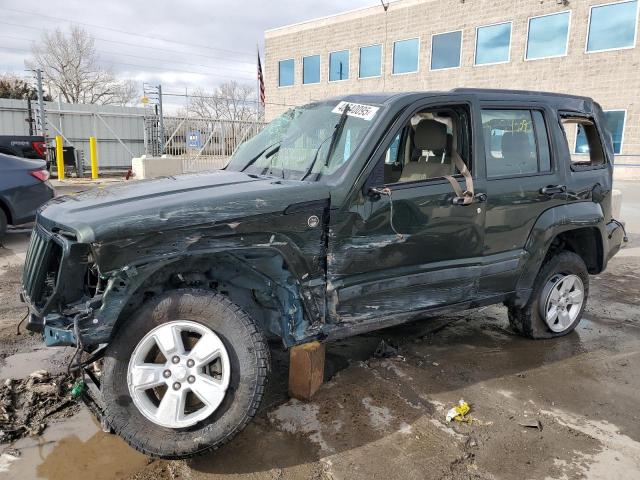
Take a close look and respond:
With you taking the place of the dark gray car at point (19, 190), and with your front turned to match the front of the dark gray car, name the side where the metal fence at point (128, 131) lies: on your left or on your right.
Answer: on your right

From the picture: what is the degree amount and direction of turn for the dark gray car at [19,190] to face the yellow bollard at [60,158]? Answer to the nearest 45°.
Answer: approximately 90° to its right

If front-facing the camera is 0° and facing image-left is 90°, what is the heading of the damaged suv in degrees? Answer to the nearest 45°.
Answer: approximately 45°

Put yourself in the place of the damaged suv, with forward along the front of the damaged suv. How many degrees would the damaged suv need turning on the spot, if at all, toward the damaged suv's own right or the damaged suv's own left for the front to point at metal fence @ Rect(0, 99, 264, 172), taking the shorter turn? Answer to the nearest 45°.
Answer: approximately 90° to the damaged suv's own right

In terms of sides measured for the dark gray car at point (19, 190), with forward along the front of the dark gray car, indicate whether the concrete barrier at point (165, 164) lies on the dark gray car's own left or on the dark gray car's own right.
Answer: on the dark gray car's own right

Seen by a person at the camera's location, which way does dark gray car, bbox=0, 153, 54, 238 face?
facing to the left of the viewer

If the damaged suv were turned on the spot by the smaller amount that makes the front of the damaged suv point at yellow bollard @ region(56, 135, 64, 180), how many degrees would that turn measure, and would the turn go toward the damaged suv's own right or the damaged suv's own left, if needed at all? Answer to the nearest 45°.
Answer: approximately 90° to the damaged suv's own right
